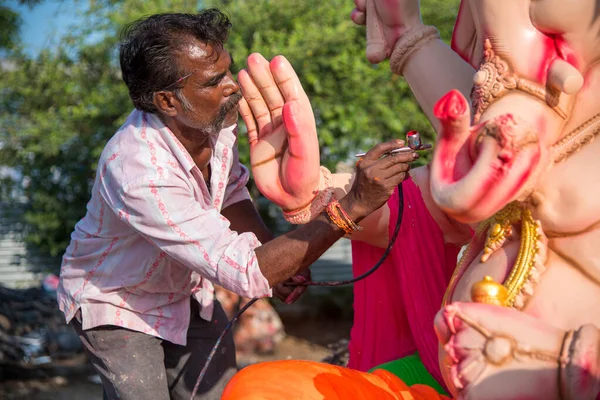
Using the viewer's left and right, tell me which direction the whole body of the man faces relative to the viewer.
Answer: facing to the right of the viewer

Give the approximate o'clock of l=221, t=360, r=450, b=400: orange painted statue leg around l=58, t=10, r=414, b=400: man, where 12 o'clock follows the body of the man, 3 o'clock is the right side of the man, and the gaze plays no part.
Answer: The orange painted statue leg is roughly at 2 o'clock from the man.

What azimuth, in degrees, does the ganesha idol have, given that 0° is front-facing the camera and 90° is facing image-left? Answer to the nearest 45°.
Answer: approximately 45°

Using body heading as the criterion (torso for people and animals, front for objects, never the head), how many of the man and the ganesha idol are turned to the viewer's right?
1

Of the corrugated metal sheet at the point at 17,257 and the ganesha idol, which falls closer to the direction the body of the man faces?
the ganesha idol

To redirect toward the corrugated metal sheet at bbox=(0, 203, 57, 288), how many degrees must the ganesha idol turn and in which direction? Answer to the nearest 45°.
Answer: approximately 90° to its right

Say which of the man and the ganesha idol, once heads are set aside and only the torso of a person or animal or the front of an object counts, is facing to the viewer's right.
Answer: the man

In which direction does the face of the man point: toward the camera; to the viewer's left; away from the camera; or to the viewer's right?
to the viewer's right
